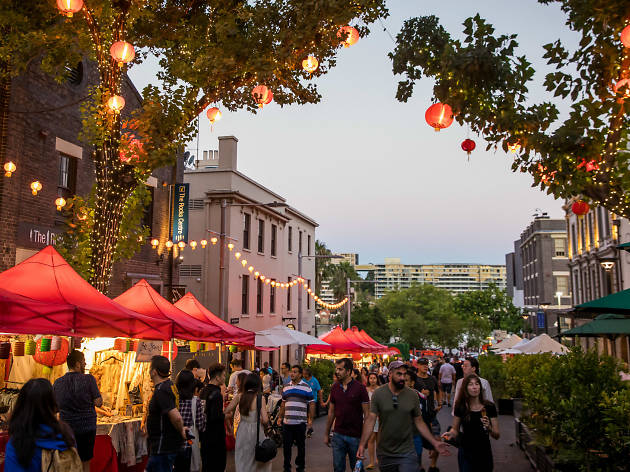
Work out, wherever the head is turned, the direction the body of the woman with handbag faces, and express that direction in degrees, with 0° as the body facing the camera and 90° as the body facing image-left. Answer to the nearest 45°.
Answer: approximately 180°

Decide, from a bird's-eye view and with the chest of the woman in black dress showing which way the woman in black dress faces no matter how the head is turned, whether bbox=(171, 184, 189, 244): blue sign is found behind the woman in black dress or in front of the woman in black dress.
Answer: behind

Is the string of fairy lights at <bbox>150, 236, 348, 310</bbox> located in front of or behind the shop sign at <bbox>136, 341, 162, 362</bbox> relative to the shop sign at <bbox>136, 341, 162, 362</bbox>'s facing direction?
behind

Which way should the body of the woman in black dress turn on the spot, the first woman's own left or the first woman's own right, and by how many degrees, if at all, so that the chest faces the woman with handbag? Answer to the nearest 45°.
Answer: approximately 90° to the first woman's own right

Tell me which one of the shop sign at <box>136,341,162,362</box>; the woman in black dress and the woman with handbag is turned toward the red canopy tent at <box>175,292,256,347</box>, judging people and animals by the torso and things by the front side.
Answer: the woman with handbag

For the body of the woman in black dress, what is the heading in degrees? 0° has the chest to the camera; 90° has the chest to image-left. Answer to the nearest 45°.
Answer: approximately 0°

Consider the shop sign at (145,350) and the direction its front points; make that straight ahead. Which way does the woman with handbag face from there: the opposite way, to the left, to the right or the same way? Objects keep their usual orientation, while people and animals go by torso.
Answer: the opposite way

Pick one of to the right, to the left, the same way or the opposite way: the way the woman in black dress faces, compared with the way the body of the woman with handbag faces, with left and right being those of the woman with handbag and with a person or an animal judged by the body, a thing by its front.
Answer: the opposite way

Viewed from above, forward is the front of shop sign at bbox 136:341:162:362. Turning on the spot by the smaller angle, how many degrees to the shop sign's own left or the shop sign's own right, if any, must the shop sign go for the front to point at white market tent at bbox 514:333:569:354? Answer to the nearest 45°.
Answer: approximately 135° to the shop sign's own left

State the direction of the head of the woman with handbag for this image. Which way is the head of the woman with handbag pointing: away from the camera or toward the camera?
away from the camera

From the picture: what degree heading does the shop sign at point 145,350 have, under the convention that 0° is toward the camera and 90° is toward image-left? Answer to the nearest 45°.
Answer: approximately 0°

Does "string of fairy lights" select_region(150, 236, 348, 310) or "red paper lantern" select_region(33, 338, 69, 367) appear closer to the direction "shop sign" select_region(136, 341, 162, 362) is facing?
the red paper lantern

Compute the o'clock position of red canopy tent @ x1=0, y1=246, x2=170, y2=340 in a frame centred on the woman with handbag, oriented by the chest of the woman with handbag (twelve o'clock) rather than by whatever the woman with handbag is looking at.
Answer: The red canopy tent is roughly at 10 o'clock from the woman with handbag.
